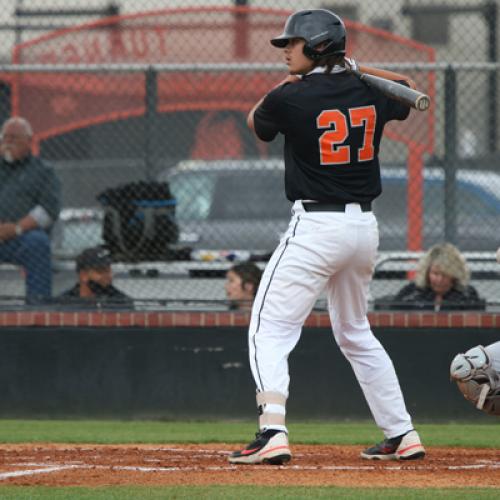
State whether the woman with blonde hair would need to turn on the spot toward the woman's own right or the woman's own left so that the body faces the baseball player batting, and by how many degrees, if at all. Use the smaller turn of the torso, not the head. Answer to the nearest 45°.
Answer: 0° — they already face them

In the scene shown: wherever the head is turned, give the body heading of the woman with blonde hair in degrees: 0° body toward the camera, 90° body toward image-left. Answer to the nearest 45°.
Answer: approximately 0°

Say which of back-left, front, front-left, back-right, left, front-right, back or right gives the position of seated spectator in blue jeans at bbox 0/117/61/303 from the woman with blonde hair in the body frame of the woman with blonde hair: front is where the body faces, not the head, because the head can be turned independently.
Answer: right

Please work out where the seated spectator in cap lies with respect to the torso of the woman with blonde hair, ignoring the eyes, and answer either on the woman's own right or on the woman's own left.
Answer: on the woman's own right

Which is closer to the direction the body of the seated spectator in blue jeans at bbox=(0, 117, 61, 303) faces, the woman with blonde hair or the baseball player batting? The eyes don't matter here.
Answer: the baseball player batting
